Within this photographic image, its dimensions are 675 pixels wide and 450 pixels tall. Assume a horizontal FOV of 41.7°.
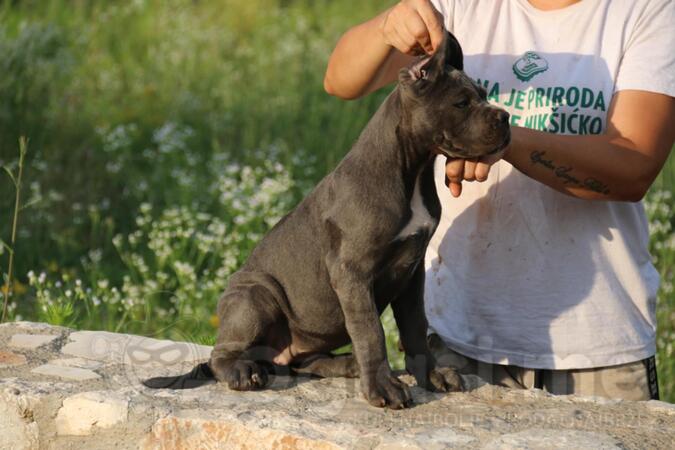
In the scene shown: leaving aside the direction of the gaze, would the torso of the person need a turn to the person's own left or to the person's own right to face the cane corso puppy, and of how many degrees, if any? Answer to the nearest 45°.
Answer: approximately 45° to the person's own right

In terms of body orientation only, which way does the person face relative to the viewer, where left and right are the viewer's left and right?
facing the viewer
